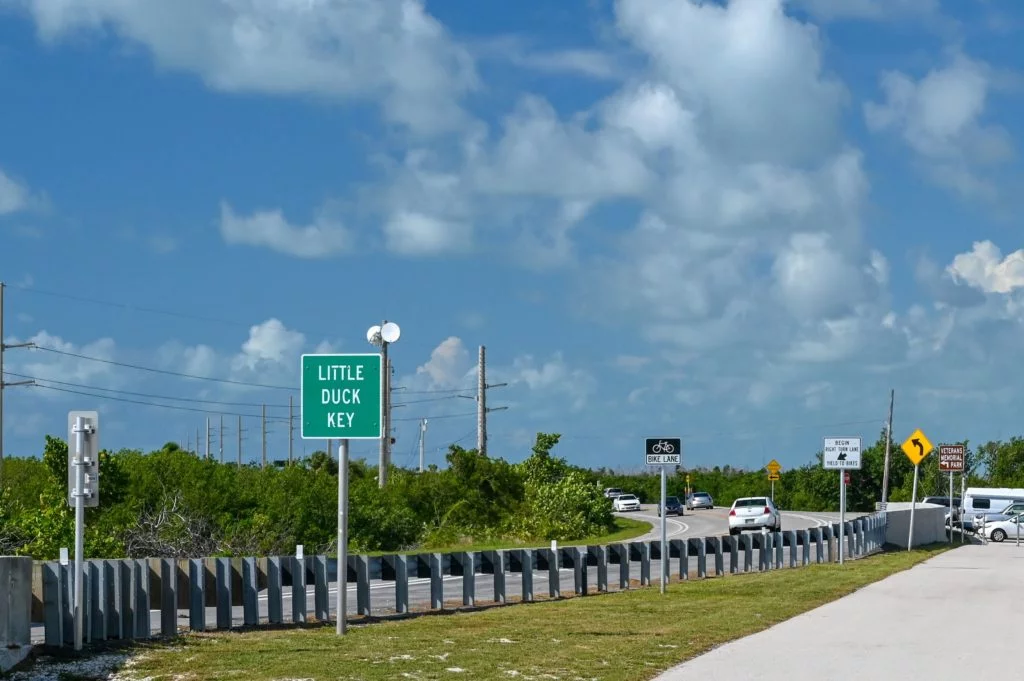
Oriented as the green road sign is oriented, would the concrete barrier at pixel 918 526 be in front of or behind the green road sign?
behind

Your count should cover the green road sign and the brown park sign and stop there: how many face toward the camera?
2

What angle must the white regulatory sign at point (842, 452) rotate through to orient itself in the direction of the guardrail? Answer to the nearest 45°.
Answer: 0° — it already faces it
